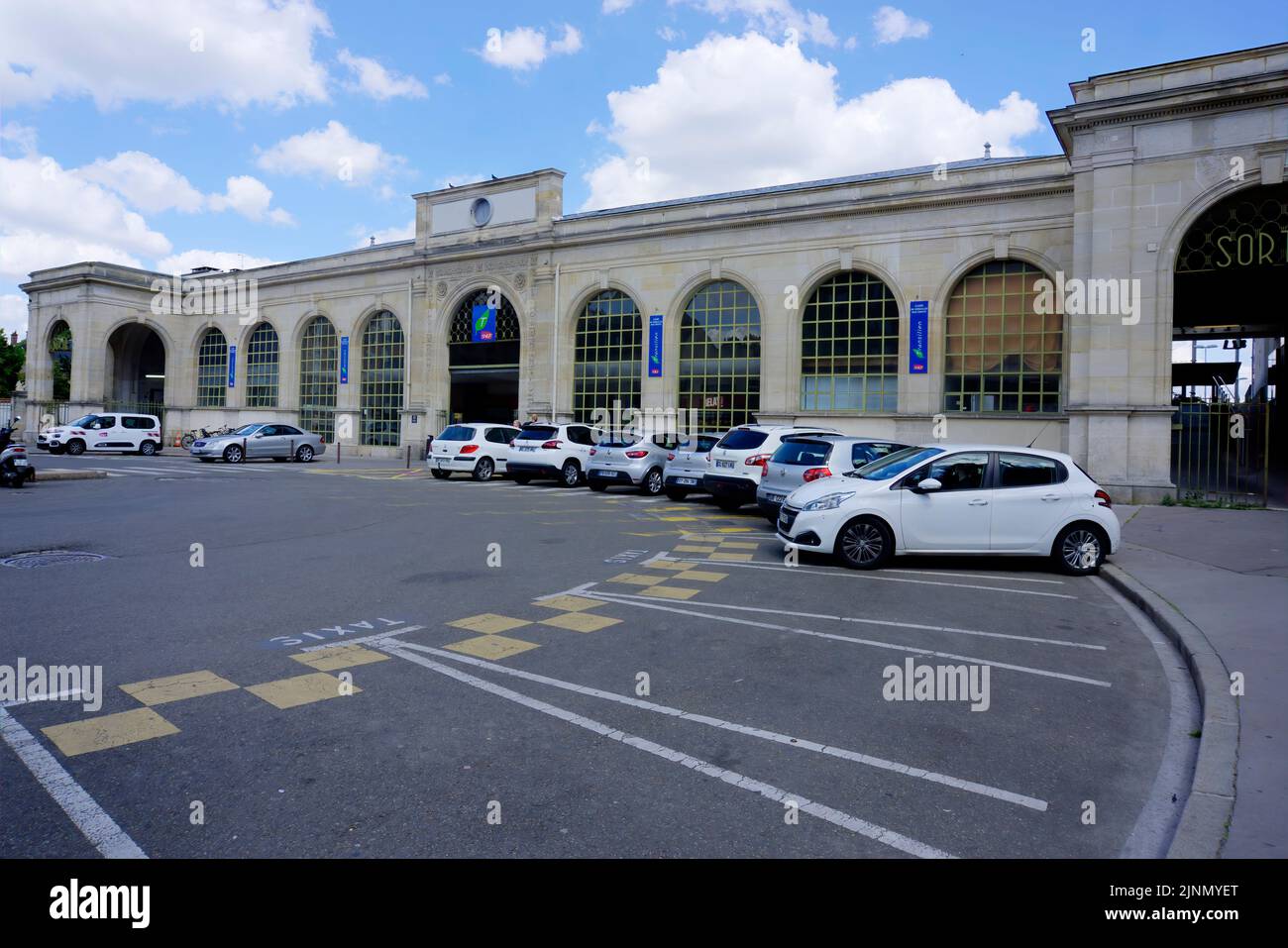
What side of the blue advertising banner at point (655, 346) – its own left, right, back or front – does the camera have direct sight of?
front

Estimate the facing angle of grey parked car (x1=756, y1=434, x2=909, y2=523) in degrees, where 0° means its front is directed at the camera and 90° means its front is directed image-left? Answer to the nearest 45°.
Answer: approximately 225°

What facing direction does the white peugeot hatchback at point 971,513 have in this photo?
to the viewer's left

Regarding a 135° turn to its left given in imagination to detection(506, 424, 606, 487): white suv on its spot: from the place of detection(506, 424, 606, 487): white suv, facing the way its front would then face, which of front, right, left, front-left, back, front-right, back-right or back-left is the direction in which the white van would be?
front-right

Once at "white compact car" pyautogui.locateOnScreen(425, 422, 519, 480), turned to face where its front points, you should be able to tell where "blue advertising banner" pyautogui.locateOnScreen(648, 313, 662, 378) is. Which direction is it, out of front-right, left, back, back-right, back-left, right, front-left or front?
front

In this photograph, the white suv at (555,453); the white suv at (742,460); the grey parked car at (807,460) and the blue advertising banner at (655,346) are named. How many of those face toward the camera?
1

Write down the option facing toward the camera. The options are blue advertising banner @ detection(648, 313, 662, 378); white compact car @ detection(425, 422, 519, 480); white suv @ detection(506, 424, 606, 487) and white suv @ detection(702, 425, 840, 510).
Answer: the blue advertising banner

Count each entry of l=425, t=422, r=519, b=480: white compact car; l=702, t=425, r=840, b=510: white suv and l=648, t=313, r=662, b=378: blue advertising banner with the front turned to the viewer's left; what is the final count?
0

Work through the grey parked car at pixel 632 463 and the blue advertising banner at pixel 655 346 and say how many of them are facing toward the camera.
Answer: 1

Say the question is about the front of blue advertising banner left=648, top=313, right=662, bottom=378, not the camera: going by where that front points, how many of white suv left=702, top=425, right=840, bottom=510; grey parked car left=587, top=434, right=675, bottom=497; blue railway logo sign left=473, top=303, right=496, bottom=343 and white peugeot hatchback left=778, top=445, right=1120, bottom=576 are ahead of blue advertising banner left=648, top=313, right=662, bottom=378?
3

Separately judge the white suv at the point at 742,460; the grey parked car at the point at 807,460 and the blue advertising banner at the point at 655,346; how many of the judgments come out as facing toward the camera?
1

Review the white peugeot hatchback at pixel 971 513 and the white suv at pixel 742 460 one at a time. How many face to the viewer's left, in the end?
1

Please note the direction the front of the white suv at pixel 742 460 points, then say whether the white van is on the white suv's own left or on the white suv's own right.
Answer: on the white suv's own left

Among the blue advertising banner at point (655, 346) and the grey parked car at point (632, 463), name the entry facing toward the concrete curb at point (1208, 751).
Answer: the blue advertising banner
